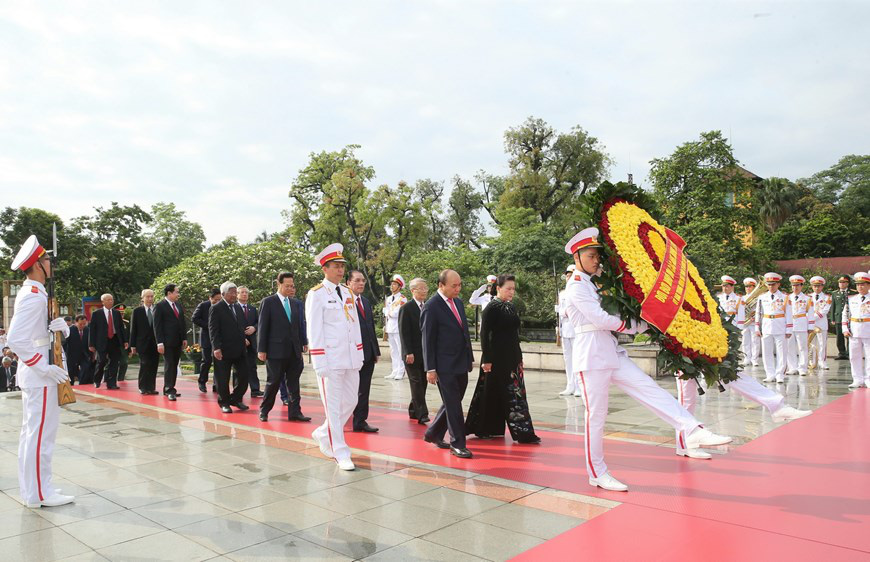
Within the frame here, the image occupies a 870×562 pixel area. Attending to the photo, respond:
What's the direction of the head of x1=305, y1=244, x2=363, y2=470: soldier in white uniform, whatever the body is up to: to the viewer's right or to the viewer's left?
to the viewer's right

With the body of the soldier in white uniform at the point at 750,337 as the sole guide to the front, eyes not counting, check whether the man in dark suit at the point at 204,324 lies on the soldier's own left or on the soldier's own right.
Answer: on the soldier's own right

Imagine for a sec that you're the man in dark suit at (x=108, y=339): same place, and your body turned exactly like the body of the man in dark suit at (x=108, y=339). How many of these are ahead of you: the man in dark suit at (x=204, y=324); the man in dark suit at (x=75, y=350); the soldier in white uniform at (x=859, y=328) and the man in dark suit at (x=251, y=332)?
3

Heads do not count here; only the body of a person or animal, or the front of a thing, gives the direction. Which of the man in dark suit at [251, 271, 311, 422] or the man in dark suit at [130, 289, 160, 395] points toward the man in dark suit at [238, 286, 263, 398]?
the man in dark suit at [130, 289, 160, 395]

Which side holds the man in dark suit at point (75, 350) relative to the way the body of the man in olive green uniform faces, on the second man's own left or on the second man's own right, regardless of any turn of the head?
on the second man's own right

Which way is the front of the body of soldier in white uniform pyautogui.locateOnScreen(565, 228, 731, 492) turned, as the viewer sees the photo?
to the viewer's right

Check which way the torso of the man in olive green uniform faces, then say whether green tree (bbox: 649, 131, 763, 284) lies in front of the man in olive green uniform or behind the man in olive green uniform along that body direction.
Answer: behind

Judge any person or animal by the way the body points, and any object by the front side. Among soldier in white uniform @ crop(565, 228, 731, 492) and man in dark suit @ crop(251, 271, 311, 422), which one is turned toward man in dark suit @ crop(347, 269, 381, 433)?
man in dark suit @ crop(251, 271, 311, 422)

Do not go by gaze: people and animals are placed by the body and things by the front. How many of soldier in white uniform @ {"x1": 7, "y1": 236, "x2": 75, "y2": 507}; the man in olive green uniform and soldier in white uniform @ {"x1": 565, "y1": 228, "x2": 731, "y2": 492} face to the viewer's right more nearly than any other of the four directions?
2
